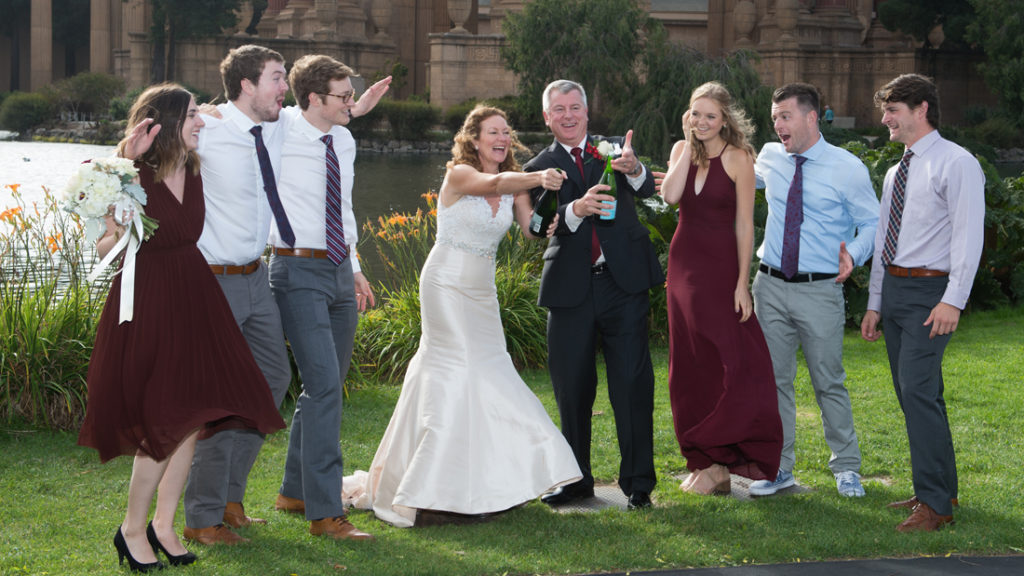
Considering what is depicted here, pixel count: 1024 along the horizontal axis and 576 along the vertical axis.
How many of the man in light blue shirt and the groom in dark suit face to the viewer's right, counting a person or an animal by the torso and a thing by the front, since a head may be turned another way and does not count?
0

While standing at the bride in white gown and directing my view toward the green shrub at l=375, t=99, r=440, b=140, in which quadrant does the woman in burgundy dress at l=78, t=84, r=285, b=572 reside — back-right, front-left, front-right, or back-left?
back-left

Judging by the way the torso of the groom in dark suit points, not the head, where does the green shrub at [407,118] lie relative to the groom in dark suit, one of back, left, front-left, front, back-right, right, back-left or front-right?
back

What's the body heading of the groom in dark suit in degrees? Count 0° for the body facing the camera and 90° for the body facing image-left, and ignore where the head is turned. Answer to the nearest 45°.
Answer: approximately 0°

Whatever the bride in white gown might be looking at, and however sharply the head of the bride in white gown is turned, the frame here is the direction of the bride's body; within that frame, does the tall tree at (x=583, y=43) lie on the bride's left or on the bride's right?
on the bride's left

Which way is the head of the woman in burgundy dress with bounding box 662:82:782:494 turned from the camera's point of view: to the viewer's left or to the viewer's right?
to the viewer's left
